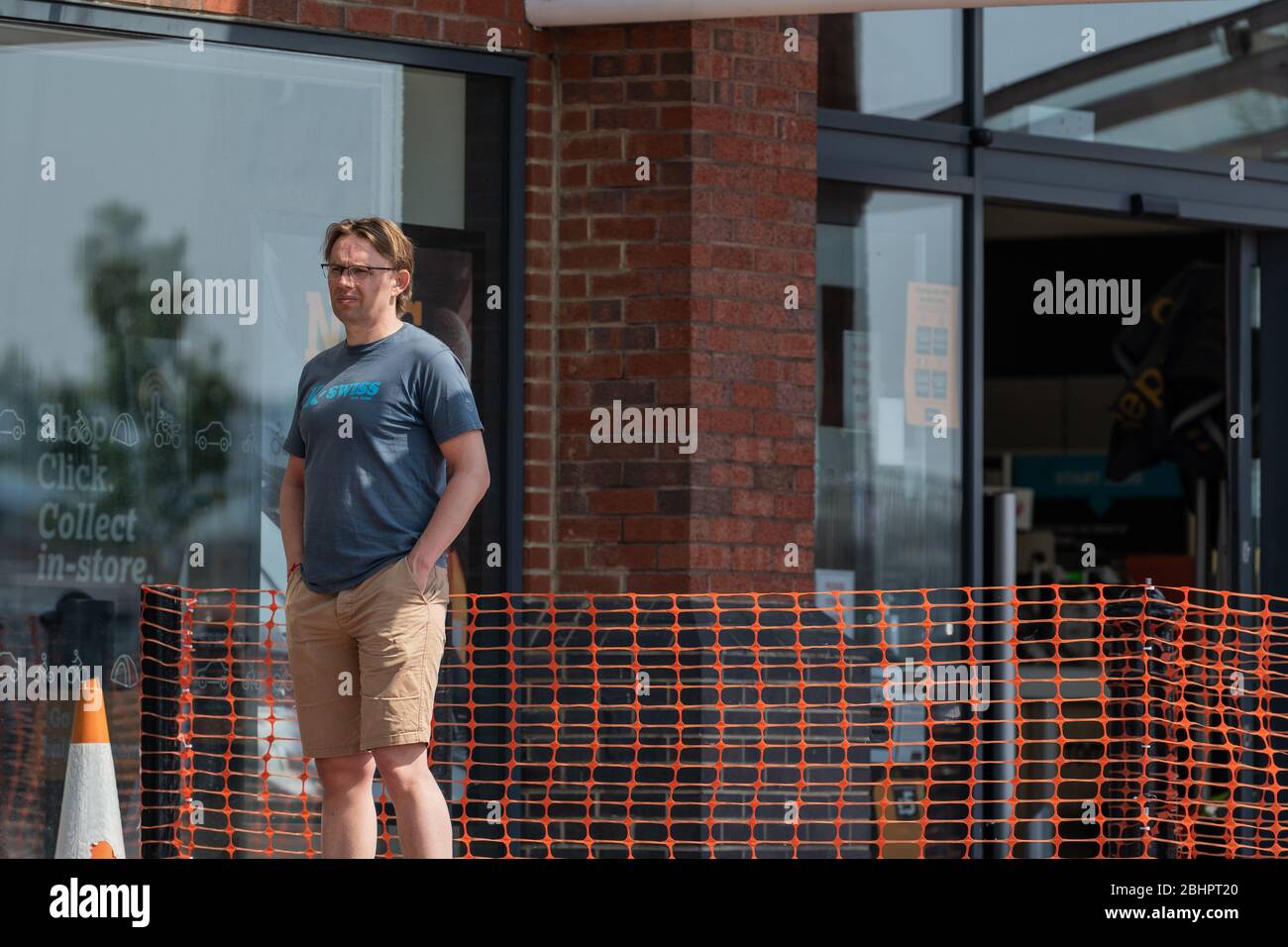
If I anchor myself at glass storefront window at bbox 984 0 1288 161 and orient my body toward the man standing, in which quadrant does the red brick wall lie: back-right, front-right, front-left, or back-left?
front-right

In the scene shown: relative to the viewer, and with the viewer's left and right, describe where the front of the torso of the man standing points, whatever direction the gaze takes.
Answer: facing the viewer and to the left of the viewer

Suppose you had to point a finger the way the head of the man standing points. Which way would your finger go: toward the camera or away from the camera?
toward the camera

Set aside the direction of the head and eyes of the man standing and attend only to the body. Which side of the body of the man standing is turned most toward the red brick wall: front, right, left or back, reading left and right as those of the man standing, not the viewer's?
back

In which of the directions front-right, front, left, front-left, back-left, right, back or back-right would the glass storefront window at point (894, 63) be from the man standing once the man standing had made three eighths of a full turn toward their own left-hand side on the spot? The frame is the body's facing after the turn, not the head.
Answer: front-left

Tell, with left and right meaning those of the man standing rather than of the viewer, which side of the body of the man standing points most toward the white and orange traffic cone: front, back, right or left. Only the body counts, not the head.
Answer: right

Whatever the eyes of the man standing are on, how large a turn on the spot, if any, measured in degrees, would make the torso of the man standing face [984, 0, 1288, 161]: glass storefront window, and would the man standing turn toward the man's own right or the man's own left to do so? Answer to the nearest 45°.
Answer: approximately 180°

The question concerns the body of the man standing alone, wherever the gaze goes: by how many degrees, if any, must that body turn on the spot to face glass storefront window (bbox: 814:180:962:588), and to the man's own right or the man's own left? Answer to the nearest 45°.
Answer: approximately 180°
